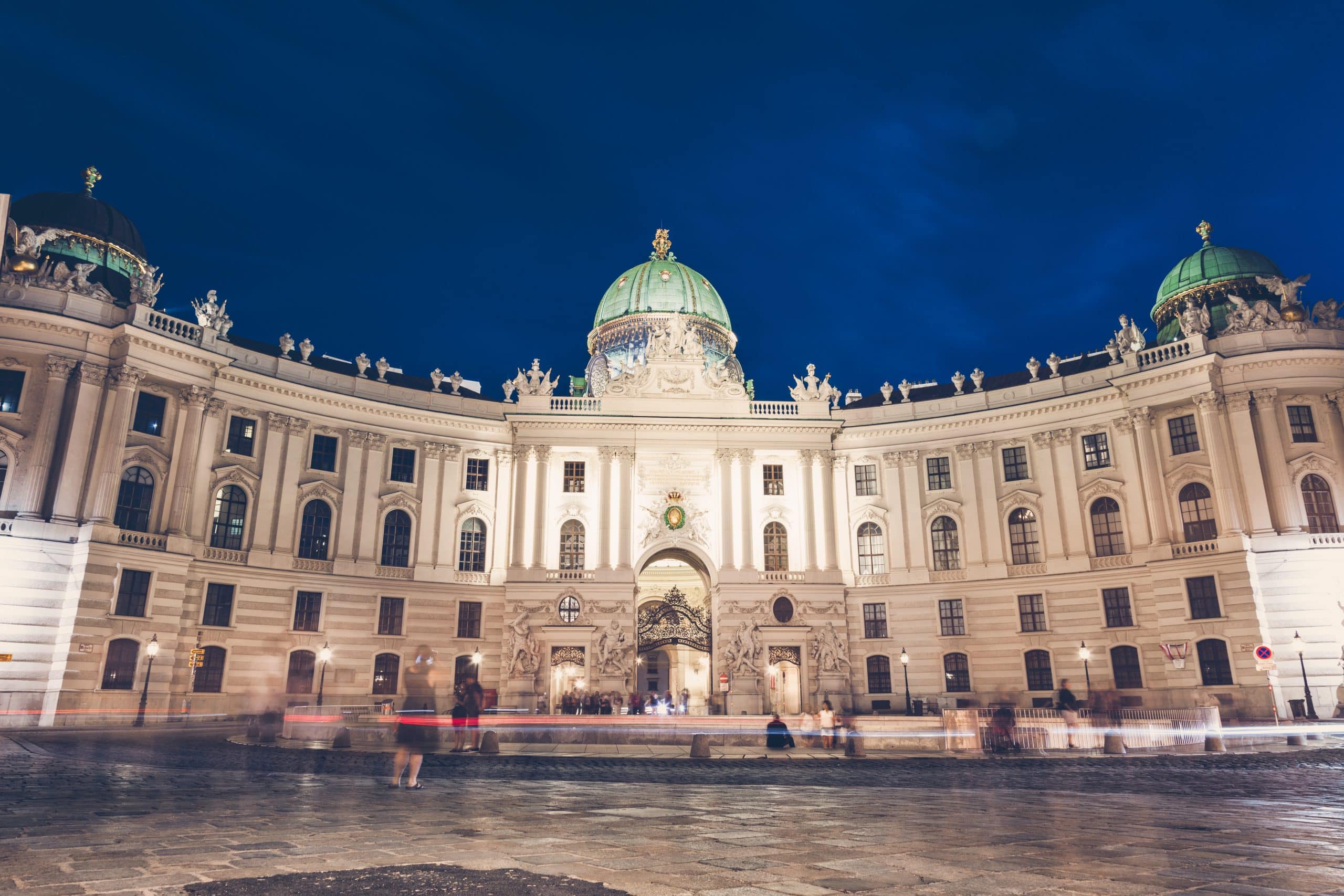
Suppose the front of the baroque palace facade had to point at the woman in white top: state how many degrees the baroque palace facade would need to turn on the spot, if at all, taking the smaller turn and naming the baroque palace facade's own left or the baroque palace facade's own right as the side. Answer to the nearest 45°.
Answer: approximately 45° to the baroque palace facade's own left

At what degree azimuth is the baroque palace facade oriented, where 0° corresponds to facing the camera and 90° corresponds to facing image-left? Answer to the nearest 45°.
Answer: approximately 0°

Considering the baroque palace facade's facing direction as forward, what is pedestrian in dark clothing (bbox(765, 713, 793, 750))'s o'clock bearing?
The pedestrian in dark clothing is roughly at 11 o'clock from the baroque palace facade.

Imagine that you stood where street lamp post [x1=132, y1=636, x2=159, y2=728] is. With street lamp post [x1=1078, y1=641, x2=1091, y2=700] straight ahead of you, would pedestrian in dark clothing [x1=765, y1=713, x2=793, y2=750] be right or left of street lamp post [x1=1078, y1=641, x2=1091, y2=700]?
right
